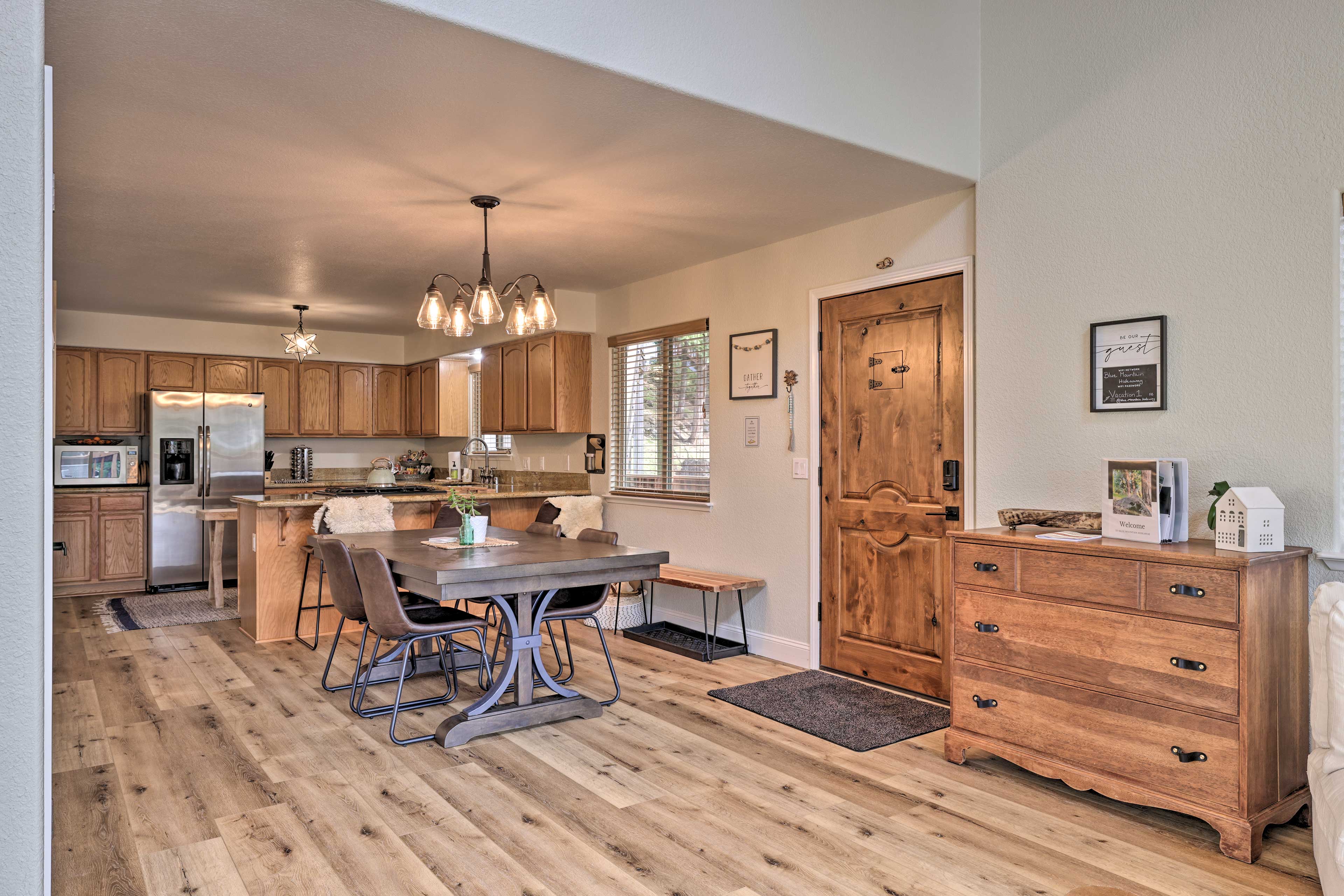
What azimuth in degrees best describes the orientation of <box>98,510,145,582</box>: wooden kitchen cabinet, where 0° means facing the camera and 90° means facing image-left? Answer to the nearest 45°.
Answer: approximately 0°

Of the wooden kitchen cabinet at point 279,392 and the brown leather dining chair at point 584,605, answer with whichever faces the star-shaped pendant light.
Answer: the wooden kitchen cabinet

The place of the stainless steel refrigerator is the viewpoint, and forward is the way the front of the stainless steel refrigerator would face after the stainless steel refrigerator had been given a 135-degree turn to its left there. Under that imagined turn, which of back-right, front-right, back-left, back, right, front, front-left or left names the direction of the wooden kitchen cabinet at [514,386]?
right

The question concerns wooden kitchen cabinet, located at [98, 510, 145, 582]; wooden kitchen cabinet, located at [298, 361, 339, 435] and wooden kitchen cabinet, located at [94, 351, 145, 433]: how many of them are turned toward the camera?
3

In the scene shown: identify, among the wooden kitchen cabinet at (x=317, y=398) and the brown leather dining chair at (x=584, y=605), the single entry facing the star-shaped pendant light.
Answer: the wooden kitchen cabinet

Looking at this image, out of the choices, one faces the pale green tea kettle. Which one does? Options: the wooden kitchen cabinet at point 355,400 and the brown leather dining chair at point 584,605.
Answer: the wooden kitchen cabinet

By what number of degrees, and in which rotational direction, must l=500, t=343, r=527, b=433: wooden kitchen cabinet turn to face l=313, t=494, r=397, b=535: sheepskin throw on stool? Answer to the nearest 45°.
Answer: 0° — it already faces it

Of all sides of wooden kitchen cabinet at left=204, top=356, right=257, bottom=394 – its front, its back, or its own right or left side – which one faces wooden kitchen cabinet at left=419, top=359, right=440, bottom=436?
left

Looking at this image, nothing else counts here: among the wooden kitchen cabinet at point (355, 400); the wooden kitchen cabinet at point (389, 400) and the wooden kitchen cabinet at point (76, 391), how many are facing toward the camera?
3
